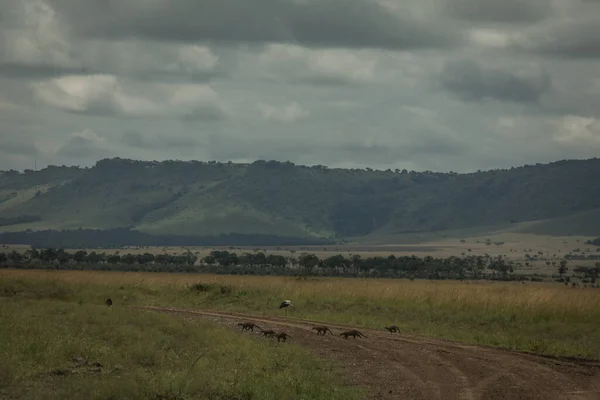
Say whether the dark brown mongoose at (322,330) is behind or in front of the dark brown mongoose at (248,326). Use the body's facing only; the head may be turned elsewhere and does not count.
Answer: behind

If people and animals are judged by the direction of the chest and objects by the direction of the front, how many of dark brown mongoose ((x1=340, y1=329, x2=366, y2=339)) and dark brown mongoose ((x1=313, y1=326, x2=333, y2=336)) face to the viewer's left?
2

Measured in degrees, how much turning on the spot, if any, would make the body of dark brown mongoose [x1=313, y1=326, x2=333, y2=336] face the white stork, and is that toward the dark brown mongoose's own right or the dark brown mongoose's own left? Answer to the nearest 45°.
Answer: approximately 90° to the dark brown mongoose's own right

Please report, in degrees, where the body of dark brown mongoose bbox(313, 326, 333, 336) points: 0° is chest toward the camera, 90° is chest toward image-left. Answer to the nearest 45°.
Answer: approximately 90°

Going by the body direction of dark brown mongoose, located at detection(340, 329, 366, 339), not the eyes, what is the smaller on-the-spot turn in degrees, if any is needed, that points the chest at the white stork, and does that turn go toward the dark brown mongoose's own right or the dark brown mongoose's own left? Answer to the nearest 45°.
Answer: approximately 90° to the dark brown mongoose's own right

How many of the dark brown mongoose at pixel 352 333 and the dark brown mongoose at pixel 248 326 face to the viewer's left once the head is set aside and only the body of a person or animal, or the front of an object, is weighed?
2

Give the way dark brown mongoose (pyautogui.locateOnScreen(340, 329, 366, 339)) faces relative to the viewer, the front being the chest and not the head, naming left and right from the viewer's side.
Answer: facing to the left of the viewer

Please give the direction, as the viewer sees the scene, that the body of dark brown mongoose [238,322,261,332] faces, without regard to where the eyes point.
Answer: to the viewer's left

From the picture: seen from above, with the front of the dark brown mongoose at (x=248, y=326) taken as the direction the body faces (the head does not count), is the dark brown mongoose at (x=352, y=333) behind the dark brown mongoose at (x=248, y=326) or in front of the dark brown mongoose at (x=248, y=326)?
behind

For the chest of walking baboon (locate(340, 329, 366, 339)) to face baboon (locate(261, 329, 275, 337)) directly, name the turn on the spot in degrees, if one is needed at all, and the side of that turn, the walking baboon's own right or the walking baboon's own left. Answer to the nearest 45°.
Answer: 0° — it already faces it
